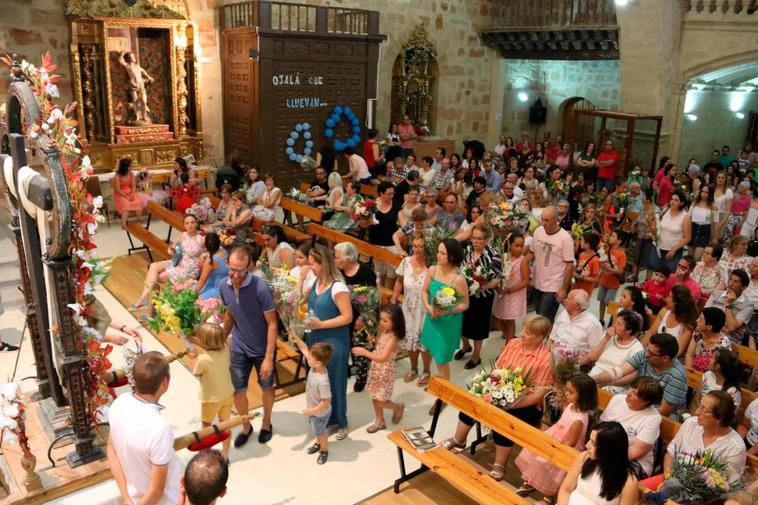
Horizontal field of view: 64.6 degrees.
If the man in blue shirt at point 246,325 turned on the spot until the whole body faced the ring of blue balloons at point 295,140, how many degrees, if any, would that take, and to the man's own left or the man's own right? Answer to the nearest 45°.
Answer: approximately 135° to the man's own right

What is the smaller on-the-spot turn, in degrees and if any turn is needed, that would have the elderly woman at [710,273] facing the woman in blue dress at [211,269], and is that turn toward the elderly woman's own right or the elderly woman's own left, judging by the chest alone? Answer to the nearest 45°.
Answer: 0° — they already face them

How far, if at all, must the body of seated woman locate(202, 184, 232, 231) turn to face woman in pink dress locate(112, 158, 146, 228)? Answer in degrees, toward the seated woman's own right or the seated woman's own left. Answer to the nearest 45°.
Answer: approximately 90° to the seated woman's own right

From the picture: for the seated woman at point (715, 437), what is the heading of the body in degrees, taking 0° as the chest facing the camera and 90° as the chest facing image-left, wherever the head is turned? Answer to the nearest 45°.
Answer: approximately 45°
